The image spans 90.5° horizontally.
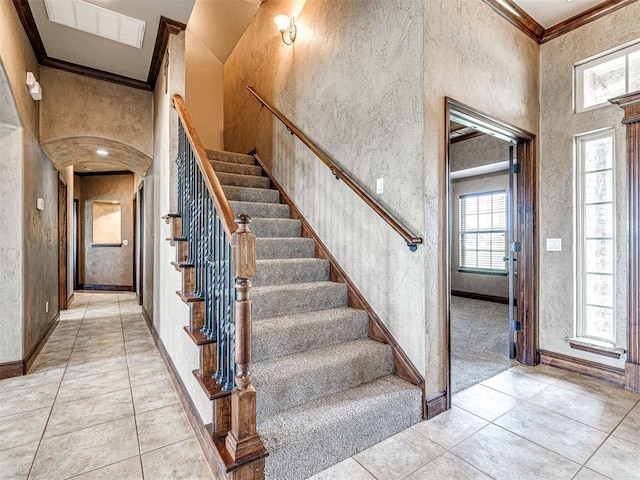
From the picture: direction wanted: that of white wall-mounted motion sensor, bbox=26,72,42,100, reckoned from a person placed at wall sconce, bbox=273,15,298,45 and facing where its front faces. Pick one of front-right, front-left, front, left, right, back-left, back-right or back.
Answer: front-right

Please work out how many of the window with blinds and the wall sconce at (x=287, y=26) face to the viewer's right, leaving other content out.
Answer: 0

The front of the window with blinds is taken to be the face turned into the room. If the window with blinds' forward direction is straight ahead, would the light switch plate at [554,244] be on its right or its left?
on its left

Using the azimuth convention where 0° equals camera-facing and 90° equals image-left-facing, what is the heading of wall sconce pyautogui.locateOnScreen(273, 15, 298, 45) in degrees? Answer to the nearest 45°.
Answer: approximately 45°

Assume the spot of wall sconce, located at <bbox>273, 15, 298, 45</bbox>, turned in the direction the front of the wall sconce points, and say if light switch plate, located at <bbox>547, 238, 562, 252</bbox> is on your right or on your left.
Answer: on your left

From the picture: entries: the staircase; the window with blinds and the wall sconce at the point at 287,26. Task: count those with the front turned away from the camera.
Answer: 0

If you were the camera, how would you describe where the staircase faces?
facing the viewer and to the right of the viewer

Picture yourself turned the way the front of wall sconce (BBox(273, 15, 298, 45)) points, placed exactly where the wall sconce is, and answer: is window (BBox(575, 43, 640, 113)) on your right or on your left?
on your left

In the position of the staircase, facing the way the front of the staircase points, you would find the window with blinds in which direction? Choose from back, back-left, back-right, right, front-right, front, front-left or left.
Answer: left

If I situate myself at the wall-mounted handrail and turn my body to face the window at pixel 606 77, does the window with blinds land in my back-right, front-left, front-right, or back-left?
front-left
